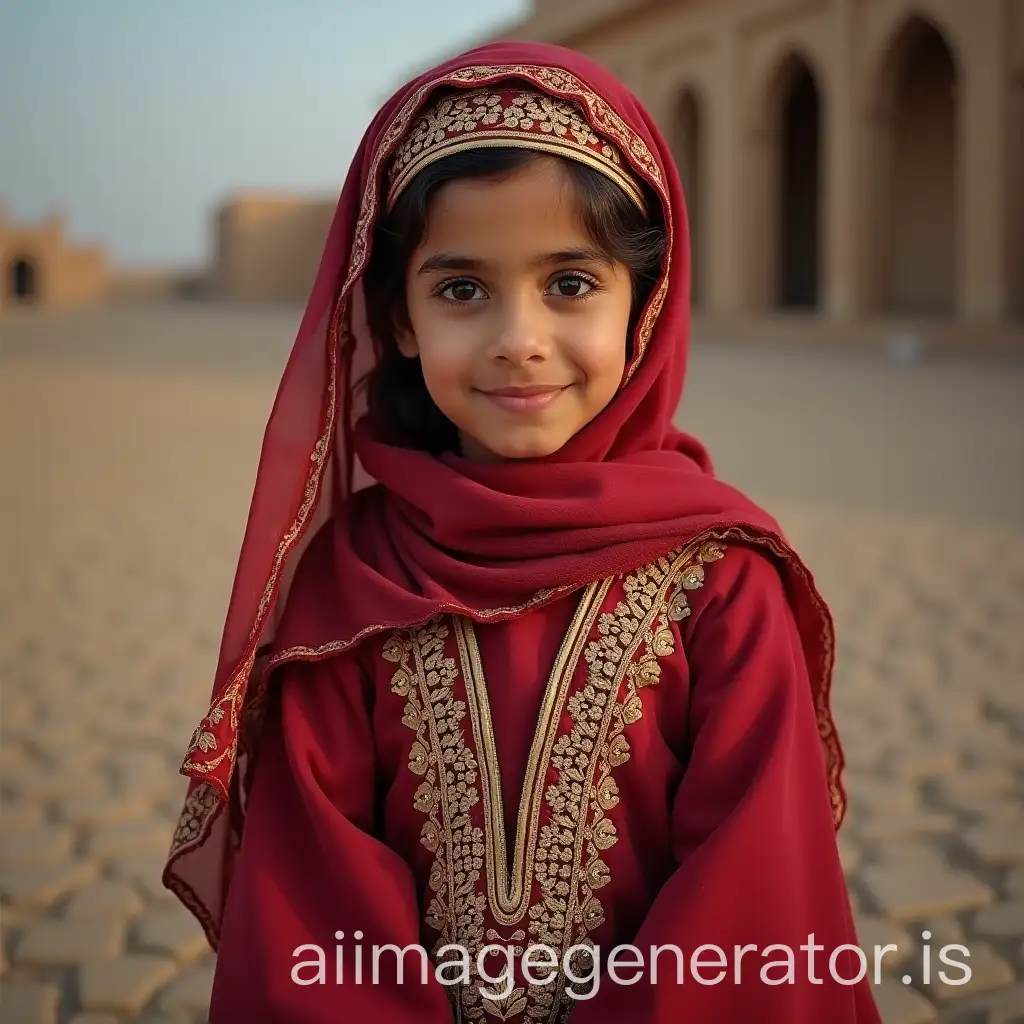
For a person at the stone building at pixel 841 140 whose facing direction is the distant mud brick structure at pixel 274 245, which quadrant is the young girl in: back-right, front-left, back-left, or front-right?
back-left

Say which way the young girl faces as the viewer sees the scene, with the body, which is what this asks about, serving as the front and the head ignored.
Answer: toward the camera

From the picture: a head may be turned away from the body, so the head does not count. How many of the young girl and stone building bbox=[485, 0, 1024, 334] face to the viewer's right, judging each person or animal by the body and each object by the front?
0

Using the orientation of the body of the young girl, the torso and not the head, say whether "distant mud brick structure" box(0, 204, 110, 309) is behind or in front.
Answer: behind

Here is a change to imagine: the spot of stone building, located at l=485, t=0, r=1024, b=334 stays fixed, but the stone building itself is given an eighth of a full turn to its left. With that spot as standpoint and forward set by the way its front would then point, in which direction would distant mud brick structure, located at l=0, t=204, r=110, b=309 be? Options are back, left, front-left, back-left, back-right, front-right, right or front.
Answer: back-right

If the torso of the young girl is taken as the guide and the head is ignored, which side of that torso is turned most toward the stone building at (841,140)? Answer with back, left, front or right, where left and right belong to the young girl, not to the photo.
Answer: back

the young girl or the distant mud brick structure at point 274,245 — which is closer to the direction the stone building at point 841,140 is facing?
the young girl

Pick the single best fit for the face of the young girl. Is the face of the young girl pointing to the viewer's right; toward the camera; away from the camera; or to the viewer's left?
toward the camera

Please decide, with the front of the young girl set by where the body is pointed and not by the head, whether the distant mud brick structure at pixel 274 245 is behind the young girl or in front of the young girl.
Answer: behind

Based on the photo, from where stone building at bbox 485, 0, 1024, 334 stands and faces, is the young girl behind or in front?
in front

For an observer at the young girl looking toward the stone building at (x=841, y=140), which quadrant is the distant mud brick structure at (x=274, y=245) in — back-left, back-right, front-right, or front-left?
front-left

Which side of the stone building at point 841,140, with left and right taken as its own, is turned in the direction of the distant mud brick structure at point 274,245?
right

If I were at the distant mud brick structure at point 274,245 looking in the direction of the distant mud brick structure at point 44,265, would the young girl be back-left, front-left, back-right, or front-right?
back-left
